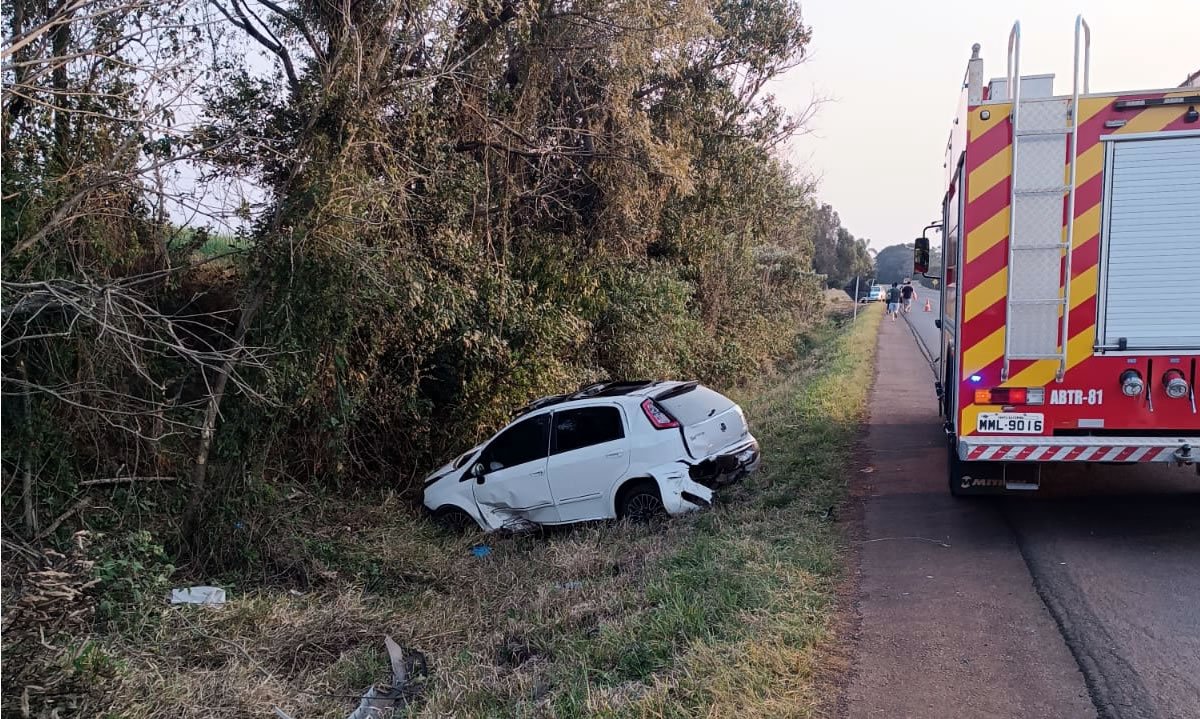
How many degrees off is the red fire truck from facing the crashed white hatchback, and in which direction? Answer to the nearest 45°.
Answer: approximately 90° to its left

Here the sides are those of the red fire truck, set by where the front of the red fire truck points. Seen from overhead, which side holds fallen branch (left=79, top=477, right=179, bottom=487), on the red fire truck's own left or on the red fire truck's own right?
on the red fire truck's own left

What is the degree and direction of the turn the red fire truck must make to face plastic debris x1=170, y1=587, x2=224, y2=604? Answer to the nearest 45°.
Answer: approximately 135° to its left

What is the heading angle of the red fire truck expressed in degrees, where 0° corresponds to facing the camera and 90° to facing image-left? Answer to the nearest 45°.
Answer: approximately 180°

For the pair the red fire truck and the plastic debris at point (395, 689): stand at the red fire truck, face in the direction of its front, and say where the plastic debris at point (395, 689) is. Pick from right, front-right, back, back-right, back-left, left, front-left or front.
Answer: back-left

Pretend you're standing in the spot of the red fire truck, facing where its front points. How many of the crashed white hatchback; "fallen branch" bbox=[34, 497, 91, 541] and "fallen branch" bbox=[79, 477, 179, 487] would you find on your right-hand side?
0

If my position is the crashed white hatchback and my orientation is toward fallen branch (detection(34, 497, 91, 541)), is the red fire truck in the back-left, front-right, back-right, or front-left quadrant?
back-left

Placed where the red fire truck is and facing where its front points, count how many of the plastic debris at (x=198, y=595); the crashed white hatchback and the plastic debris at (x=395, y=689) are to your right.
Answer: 0

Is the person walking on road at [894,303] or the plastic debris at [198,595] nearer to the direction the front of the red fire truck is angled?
the person walking on road

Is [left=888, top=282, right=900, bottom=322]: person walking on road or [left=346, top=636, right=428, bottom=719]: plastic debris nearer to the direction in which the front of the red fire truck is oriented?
the person walking on road

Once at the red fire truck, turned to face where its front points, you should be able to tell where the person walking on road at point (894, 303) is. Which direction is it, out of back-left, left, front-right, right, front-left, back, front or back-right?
front

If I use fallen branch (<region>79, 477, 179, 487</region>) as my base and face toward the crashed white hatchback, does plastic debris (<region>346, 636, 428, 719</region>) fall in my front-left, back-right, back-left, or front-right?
front-right

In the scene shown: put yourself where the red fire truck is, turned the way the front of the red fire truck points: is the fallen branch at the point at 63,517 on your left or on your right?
on your left

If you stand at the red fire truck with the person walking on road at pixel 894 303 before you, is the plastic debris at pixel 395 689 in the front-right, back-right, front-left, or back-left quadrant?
back-left

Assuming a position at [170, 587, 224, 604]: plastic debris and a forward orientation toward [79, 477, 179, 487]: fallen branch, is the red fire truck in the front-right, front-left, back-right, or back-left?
back-right
